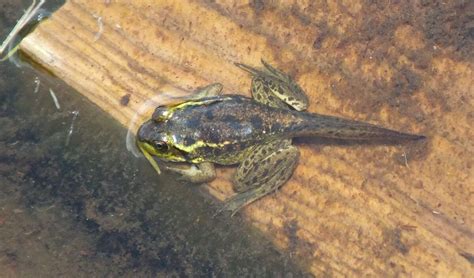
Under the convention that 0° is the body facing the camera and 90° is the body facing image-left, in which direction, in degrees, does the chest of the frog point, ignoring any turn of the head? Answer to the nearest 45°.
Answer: approximately 90°
